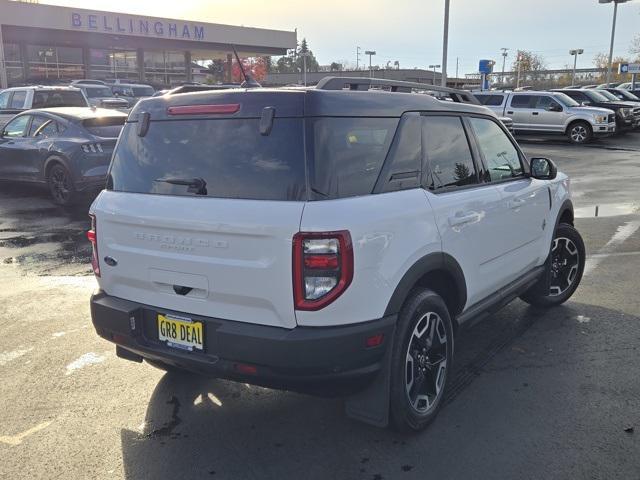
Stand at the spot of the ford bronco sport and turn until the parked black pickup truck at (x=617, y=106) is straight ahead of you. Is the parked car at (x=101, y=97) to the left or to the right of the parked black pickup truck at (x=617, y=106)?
left

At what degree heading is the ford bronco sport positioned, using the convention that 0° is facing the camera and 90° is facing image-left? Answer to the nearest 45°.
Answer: approximately 225°

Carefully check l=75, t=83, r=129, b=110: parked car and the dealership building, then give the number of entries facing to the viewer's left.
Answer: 0

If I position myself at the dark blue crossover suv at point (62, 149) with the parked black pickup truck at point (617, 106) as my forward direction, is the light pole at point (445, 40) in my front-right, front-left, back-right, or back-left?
front-left

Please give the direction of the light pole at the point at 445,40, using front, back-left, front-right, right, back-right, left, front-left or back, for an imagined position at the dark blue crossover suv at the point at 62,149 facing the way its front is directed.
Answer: right

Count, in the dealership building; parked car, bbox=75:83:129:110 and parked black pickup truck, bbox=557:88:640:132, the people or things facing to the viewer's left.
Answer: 0

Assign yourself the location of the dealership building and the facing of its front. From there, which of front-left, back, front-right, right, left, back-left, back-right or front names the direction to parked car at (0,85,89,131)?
front-right

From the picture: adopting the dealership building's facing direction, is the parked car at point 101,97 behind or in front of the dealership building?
in front

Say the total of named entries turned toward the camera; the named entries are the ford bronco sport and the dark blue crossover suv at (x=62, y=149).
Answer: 0

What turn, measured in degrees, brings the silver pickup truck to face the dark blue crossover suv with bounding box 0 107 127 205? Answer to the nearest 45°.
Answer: approximately 90° to its right

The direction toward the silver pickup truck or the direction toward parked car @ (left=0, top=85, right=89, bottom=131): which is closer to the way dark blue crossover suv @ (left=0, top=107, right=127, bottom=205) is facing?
the parked car
